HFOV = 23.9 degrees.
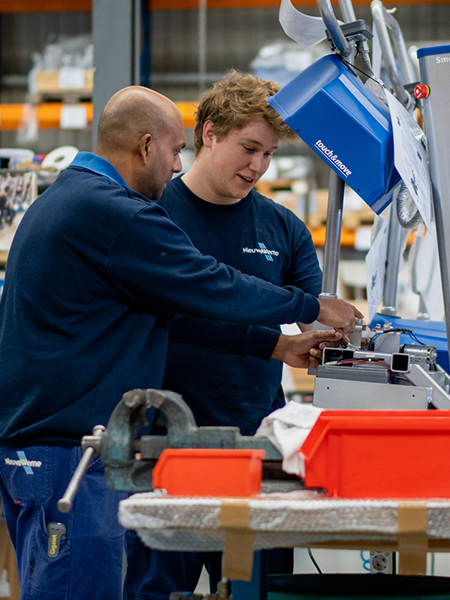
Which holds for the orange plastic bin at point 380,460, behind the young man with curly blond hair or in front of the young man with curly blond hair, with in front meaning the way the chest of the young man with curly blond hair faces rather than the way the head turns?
in front

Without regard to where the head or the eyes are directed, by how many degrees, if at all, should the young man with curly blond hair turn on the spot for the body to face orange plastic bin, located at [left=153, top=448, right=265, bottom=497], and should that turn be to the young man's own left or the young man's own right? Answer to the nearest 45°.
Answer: approximately 45° to the young man's own right

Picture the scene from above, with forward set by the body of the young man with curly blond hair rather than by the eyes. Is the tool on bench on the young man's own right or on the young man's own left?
on the young man's own right

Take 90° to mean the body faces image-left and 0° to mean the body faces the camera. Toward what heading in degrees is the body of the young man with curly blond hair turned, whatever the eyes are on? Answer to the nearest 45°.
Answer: approximately 315°
